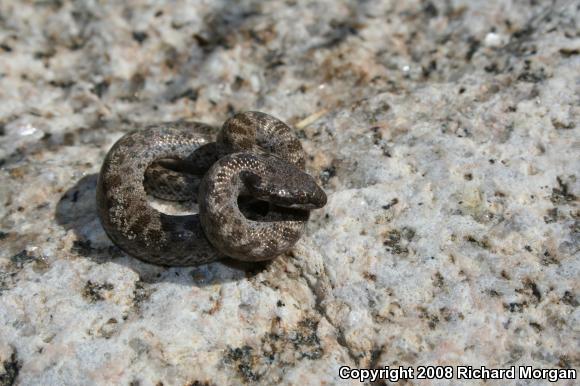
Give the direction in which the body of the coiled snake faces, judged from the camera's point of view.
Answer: to the viewer's right
